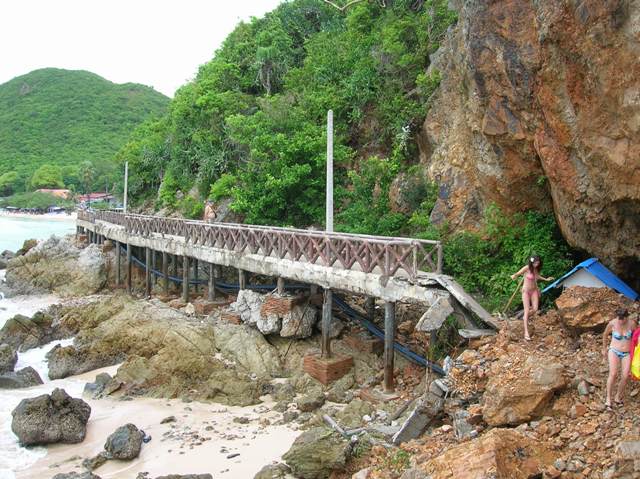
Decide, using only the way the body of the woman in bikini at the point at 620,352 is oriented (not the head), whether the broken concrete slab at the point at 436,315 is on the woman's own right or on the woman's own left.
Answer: on the woman's own right

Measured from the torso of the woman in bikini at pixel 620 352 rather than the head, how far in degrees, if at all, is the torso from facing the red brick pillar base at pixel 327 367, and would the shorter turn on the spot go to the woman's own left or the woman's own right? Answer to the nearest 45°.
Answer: approximately 135° to the woman's own right

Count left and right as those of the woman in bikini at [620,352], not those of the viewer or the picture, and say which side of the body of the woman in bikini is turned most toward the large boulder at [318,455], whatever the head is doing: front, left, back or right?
right

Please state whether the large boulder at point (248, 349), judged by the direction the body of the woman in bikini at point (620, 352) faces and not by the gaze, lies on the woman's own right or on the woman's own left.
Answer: on the woman's own right

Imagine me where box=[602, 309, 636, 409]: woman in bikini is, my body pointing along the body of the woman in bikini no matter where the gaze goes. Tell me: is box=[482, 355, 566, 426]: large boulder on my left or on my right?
on my right

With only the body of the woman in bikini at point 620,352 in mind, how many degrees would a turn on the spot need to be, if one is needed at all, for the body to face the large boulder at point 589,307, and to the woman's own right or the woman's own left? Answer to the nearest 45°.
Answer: approximately 180°

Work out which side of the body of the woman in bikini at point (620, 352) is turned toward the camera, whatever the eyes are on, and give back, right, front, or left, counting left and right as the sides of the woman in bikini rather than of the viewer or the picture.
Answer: front

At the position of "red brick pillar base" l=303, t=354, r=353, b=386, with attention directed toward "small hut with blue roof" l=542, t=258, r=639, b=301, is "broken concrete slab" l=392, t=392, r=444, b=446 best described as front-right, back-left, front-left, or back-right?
front-right

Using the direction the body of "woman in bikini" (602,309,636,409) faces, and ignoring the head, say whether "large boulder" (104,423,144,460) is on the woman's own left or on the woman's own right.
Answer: on the woman's own right

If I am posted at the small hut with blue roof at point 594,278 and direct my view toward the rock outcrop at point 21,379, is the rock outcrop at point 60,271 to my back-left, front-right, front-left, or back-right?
front-right

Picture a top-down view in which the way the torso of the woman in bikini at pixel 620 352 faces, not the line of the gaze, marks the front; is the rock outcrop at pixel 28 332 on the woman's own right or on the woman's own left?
on the woman's own right

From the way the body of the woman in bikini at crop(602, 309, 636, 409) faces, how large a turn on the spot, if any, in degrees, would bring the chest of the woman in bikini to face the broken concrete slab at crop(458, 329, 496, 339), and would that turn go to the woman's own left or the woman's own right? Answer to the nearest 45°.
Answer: approximately 135° to the woman's own right
